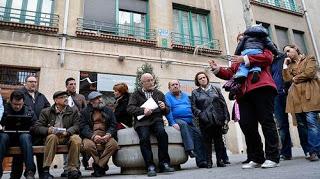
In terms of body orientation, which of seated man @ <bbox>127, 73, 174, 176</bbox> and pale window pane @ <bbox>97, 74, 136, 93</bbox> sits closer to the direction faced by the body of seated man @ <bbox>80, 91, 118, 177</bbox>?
the seated man

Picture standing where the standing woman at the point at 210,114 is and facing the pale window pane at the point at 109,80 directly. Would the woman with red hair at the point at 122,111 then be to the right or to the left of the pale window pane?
left

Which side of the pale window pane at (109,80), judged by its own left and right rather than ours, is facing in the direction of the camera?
front

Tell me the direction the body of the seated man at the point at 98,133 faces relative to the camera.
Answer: toward the camera

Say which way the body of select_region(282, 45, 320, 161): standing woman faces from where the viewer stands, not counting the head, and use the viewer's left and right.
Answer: facing the viewer and to the left of the viewer

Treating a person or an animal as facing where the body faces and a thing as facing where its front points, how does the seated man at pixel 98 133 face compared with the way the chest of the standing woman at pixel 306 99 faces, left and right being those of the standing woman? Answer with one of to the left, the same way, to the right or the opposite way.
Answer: to the left

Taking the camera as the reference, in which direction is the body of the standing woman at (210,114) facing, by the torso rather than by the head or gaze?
toward the camera

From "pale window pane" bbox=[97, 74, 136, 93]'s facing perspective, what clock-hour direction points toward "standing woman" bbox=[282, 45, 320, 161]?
The standing woman is roughly at 11 o'clock from the pale window pane.

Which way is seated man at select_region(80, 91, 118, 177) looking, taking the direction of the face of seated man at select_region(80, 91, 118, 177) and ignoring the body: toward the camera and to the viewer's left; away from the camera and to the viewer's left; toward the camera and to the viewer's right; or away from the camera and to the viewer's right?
toward the camera and to the viewer's right

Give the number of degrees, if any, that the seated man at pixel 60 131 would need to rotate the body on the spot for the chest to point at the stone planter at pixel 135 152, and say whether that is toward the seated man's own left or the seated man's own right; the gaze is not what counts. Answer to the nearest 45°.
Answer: approximately 90° to the seated man's own left

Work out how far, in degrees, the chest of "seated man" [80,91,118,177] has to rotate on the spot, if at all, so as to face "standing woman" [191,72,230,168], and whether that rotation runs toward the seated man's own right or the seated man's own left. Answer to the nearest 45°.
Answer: approximately 90° to the seated man's own left
